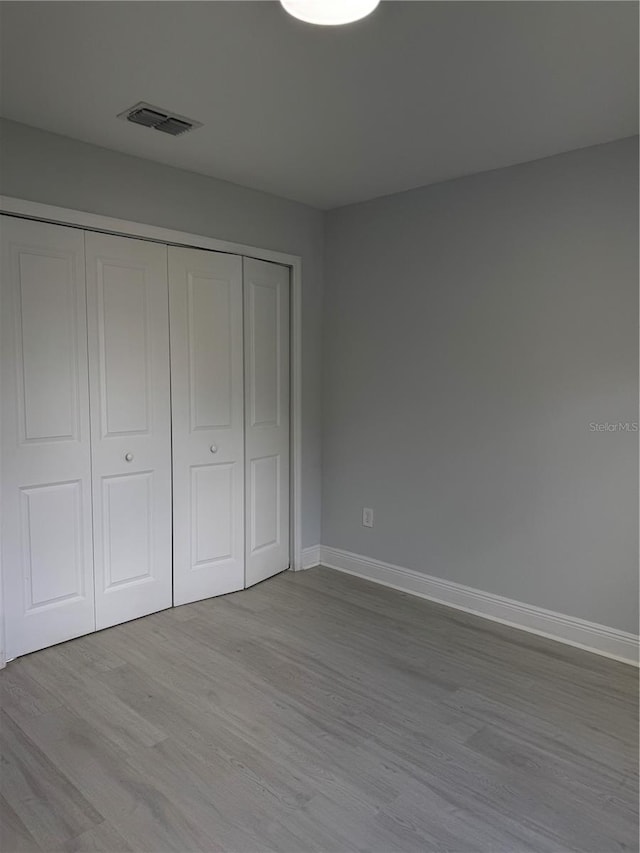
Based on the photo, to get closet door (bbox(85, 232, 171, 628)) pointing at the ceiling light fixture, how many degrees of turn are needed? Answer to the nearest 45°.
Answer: approximately 45° to its right

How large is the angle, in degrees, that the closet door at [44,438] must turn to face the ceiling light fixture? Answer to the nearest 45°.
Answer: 0° — it already faces it

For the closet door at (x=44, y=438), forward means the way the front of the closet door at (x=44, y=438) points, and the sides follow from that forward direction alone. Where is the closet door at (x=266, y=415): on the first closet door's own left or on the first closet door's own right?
on the first closet door's own left

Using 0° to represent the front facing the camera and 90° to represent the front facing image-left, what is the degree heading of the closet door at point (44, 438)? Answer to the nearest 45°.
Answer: approximately 315°

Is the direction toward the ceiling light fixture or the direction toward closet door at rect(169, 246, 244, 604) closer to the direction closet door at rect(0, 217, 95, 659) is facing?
the ceiling light fixture

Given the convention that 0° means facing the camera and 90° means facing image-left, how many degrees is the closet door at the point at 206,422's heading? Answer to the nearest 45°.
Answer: approximately 315°
